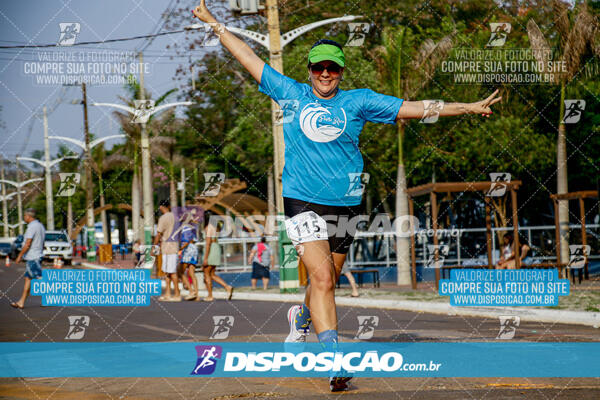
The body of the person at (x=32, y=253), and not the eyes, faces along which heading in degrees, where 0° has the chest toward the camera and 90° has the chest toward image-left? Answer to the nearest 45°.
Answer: approximately 90°

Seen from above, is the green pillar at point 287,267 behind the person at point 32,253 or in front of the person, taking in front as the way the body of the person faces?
behind
